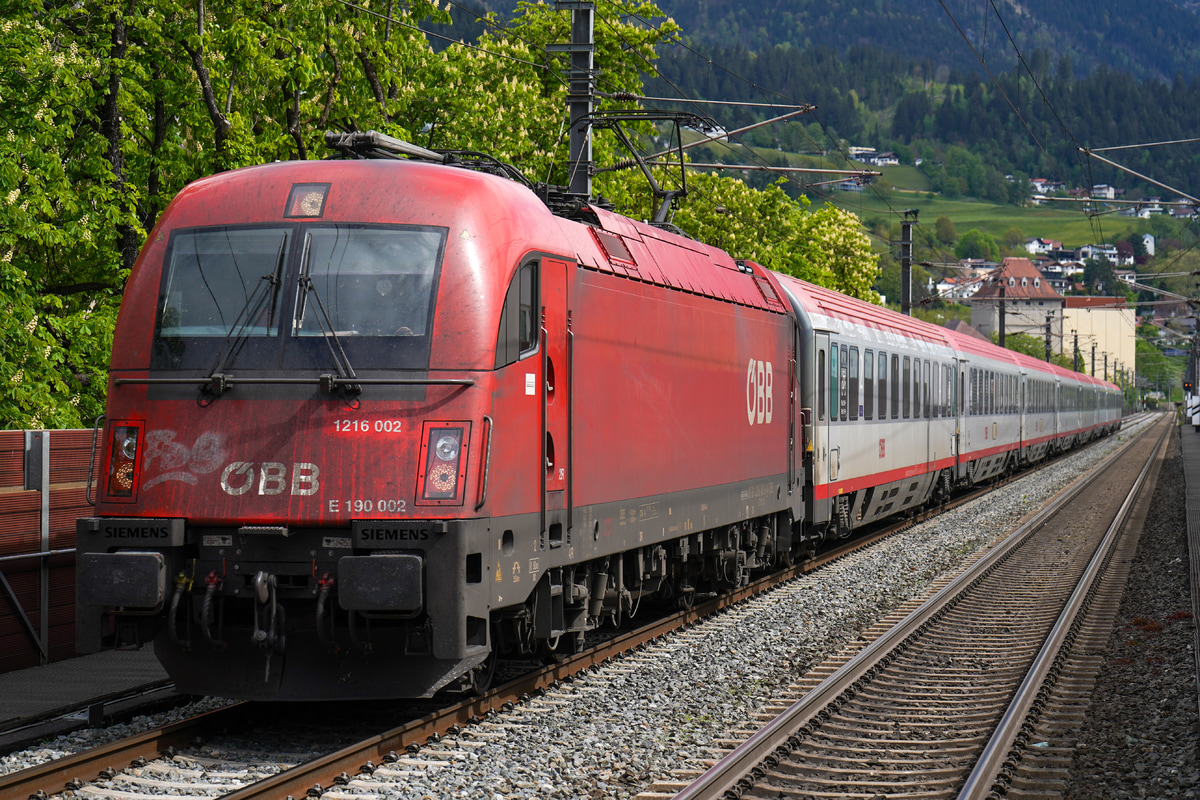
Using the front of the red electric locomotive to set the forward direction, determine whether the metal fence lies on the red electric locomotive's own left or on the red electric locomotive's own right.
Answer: on the red electric locomotive's own right

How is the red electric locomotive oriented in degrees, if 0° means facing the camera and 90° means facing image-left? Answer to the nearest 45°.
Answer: approximately 45°

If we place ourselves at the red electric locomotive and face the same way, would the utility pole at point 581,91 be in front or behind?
behind

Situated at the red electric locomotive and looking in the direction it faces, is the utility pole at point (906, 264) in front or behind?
behind
